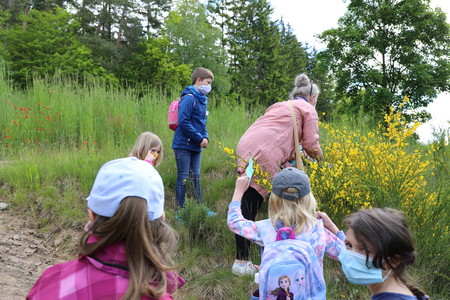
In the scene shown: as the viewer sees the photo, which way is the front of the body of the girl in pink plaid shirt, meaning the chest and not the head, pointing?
away from the camera

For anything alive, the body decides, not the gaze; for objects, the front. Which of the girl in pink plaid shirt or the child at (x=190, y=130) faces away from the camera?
the girl in pink plaid shirt

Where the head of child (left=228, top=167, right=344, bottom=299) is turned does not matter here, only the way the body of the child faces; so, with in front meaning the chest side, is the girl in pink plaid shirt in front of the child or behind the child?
behind

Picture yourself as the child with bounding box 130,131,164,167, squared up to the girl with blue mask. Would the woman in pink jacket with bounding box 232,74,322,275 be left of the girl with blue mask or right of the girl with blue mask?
left

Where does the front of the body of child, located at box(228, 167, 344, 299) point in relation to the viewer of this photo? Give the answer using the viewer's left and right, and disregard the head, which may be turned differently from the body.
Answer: facing away from the viewer

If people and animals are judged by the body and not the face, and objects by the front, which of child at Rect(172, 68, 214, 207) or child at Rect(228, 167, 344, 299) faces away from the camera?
child at Rect(228, 167, 344, 299)

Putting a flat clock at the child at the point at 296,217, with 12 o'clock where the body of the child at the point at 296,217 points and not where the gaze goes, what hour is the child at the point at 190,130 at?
the child at the point at 190,130 is roughly at 11 o'clock from the child at the point at 296,217.

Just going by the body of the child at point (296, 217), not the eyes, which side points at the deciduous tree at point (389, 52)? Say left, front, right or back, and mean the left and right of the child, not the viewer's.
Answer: front

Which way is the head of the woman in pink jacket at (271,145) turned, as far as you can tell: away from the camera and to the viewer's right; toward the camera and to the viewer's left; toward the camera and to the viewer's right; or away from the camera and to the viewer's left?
away from the camera and to the viewer's right

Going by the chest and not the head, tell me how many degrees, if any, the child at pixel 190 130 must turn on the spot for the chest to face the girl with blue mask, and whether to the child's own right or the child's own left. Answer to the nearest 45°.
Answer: approximately 45° to the child's own right

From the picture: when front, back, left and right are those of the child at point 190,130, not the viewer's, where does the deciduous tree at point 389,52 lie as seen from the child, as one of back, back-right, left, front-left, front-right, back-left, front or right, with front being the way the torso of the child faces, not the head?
left

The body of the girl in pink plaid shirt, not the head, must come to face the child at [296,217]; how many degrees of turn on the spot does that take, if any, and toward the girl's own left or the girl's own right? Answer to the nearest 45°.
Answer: approximately 45° to the girl's own right

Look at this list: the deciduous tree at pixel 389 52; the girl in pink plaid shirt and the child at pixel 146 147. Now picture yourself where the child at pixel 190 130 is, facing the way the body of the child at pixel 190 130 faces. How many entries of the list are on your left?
1

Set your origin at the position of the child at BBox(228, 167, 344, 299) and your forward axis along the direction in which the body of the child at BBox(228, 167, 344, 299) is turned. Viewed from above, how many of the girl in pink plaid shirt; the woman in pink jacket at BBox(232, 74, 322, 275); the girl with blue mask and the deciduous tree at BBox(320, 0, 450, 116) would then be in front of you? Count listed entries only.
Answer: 2

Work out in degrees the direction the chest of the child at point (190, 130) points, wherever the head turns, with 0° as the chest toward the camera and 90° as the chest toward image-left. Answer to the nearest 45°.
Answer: approximately 315°

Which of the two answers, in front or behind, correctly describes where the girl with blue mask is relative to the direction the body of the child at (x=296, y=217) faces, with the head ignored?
behind

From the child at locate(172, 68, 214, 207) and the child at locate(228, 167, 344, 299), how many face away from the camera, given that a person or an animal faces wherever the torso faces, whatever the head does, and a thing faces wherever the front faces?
1
